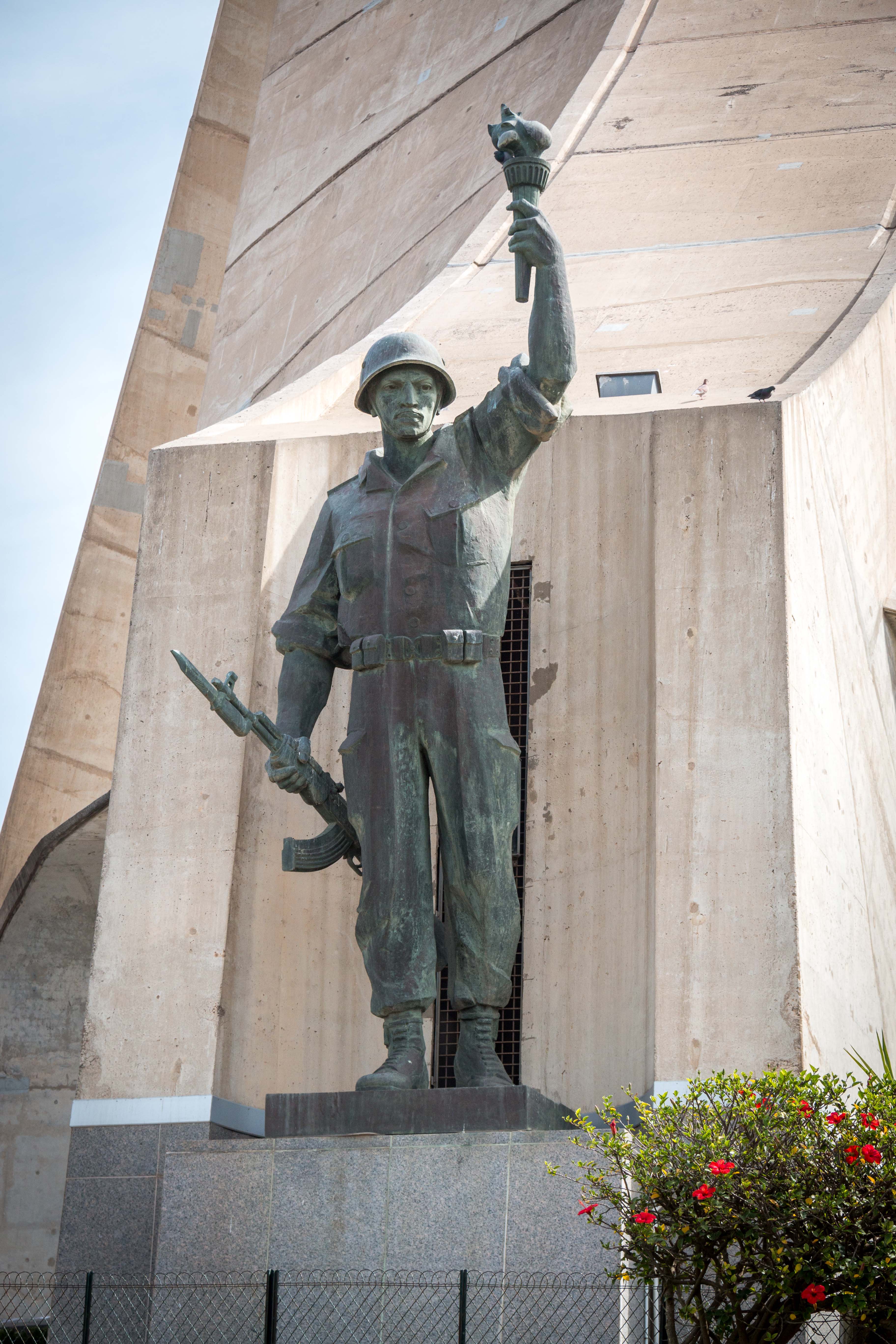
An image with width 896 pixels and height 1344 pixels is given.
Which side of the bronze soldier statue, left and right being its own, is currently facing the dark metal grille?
back

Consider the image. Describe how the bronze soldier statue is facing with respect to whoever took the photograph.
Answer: facing the viewer

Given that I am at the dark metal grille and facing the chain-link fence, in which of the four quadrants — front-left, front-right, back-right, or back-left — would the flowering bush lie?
front-left
